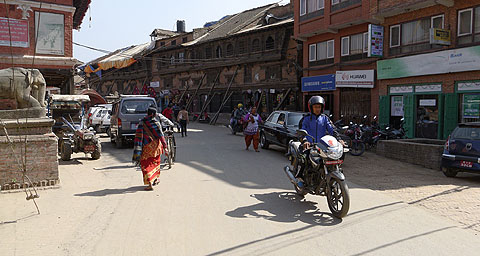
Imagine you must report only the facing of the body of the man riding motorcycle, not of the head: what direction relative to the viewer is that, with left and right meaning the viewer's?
facing the viewer and to the right of the viewer

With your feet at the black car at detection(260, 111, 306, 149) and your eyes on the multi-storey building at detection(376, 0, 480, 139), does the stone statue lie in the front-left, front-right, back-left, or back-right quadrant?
back-right

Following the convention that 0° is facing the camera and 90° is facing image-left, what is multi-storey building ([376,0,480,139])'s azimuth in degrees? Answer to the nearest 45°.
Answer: approximately 45°

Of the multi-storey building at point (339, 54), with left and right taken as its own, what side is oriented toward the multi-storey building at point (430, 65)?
left

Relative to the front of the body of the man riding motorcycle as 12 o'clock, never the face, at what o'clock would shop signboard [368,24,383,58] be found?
The shop signboard is roughly at 8 o'clock from the man riding motorcycle.

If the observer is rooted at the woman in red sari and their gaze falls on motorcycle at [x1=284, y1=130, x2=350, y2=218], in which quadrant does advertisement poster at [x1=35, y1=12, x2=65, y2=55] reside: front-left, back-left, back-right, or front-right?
back-left

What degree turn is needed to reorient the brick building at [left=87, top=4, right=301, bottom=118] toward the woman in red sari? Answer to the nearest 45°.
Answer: approximately 45° to its left

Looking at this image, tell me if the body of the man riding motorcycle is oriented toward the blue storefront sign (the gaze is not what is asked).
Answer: no

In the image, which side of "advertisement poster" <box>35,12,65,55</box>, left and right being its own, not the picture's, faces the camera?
front

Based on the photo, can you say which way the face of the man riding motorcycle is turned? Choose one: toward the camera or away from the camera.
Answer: toward the camera
